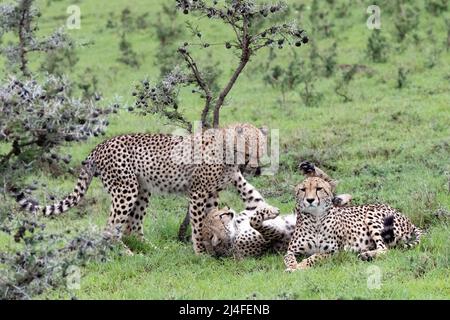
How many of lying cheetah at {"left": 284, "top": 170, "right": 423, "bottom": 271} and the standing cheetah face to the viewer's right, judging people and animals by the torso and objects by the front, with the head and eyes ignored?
1

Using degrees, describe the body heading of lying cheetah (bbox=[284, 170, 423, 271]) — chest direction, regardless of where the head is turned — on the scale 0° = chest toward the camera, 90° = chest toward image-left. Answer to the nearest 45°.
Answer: approximately 45°

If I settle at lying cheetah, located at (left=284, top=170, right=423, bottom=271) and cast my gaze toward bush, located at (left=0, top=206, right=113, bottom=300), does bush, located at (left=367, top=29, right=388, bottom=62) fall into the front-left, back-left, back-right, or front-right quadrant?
back-right

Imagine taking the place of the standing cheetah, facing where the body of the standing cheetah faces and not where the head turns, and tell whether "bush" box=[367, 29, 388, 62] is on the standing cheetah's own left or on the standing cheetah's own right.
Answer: on the standing cheetah's own left

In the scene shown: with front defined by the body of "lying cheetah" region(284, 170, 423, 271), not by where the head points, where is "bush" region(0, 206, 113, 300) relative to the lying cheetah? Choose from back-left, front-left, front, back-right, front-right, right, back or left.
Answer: front

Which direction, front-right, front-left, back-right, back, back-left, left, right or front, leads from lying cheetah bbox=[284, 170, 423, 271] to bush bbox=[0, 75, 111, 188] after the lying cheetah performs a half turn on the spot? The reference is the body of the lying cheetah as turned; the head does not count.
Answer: back

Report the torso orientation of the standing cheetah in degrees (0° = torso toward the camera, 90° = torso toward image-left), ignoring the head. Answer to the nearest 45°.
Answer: approximately 270°

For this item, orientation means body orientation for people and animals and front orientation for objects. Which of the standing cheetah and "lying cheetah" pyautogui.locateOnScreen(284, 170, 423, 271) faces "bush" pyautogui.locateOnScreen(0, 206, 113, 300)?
the lying cheetah

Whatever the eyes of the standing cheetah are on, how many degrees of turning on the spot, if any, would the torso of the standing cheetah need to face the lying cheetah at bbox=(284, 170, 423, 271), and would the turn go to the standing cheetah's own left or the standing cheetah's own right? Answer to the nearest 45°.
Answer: approximately 45° to the standing cheetah's own right
